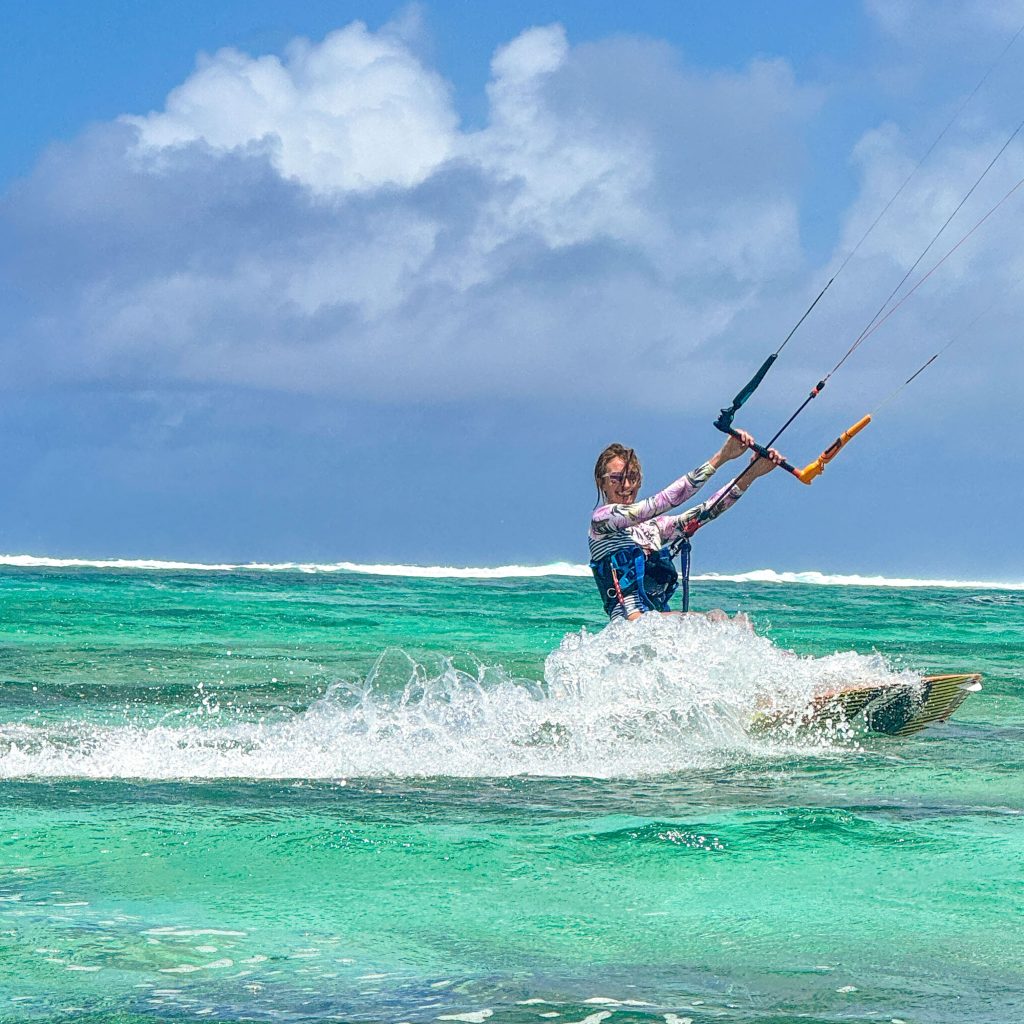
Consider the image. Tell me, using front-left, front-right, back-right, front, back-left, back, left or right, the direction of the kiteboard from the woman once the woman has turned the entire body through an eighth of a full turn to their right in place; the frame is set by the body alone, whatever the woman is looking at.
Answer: left
